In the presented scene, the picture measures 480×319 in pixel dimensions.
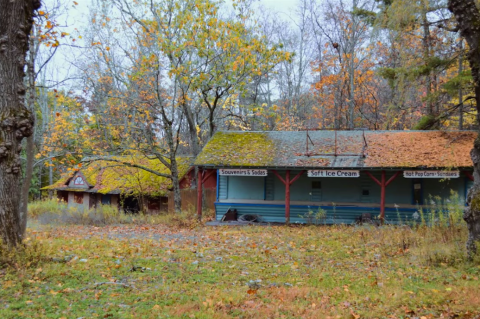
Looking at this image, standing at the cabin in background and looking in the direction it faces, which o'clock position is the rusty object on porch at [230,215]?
The rusty object on porch is roughly at 11 o'clock from the cabin in background.

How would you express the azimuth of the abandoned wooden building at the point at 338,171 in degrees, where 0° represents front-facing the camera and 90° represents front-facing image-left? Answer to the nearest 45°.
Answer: approximately 0°

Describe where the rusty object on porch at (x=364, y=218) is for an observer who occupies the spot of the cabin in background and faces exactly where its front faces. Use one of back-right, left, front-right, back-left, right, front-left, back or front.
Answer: front-left

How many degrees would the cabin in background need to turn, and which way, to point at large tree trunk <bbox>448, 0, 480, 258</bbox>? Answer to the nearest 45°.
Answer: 0° — it already faces it

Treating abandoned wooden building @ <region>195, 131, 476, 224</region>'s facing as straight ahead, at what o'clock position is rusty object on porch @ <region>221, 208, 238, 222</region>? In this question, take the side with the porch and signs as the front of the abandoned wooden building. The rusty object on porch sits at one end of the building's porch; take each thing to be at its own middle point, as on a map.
The rusty object on porch is roughly at 3 o'clock from the abandoned wooden building.

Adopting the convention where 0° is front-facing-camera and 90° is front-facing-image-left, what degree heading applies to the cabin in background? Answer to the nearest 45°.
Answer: approximately 0°

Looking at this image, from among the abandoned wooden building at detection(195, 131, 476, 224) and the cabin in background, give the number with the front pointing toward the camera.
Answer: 2

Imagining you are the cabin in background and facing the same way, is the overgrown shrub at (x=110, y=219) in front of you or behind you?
in front

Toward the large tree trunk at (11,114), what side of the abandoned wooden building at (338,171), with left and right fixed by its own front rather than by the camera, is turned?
front

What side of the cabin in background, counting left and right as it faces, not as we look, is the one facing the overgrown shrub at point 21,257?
front

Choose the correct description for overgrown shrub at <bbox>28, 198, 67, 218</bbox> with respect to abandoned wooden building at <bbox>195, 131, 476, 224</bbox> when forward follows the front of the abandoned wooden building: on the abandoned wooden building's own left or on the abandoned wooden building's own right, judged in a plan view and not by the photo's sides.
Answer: on the abandoned wooden building's own right

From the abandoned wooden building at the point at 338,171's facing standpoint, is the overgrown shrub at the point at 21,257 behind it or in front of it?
in front
